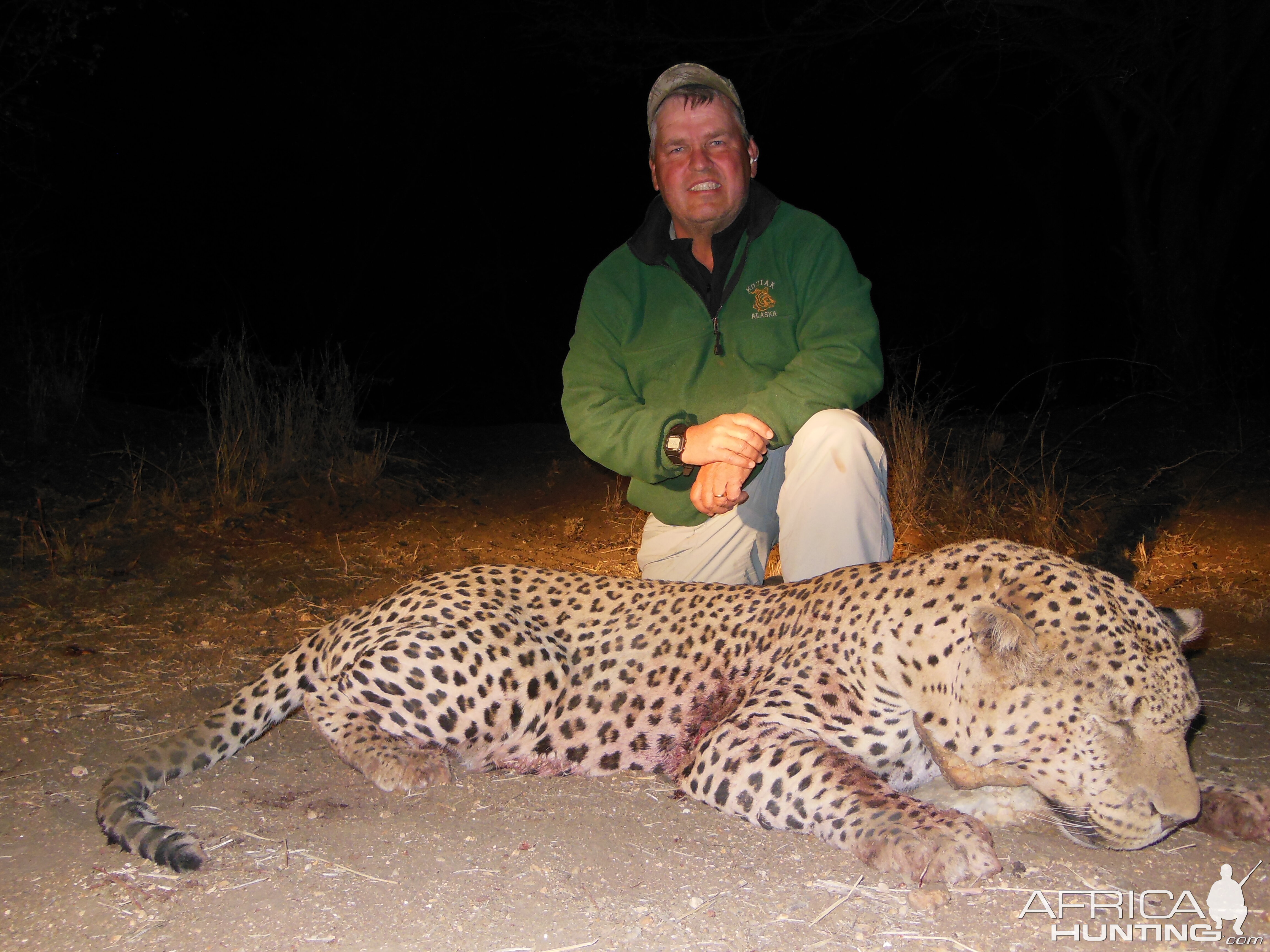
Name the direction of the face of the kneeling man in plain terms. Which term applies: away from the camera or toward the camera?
toward the camera

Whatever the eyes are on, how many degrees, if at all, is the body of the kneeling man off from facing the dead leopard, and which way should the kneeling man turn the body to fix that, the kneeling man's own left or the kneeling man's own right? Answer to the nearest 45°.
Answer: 0° — they already face it

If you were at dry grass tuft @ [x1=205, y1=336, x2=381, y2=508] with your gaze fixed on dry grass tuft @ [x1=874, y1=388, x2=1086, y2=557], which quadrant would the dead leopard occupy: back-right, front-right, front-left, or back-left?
front-right

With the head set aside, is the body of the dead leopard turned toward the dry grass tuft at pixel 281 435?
no

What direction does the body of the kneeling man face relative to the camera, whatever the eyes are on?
toward the camera

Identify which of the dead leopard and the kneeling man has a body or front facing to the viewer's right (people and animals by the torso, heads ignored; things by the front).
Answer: the dead leopard

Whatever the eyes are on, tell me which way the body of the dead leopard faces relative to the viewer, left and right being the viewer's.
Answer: facing to the right of the viewer

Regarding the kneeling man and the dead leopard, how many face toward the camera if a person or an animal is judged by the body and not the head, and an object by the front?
1

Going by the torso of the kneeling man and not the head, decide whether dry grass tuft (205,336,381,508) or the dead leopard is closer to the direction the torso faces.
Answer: the dead leopard

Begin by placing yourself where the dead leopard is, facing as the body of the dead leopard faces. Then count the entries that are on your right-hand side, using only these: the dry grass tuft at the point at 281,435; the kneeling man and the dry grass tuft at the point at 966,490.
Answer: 0

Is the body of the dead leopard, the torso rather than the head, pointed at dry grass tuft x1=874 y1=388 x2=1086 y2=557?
no

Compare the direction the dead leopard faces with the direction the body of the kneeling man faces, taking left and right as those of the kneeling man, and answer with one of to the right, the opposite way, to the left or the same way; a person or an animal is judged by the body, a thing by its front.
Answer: to the left

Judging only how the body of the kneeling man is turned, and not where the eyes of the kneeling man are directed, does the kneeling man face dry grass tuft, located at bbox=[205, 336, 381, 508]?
no
